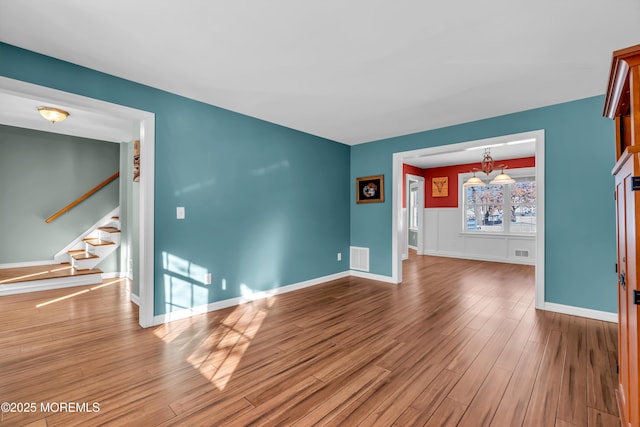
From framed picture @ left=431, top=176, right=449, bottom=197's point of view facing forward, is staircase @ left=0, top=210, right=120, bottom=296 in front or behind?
in front

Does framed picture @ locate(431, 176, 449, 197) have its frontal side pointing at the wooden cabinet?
yes

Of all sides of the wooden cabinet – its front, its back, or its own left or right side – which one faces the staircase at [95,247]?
front

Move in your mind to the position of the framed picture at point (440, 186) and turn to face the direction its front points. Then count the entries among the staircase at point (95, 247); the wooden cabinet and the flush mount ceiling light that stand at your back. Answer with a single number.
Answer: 0

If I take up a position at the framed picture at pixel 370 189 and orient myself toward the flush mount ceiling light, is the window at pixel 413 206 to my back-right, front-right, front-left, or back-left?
back-right

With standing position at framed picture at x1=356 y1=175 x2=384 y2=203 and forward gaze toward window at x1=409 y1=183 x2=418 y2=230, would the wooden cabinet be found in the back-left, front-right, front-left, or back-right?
back-right

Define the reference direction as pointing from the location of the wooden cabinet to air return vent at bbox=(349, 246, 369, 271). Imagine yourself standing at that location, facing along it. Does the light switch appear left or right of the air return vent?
left

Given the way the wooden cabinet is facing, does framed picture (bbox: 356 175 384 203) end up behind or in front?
in front

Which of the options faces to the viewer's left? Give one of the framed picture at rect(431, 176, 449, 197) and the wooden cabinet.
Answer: the wooden cabinet

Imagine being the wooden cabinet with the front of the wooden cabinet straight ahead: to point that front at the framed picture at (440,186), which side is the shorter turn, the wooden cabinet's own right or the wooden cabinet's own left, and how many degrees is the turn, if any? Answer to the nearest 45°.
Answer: approximately 45° to the wooden cabinet's own right

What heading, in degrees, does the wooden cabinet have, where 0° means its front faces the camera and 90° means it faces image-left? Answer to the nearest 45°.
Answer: approximately 90°

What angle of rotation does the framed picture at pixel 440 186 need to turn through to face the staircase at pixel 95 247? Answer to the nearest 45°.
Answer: approximately 45° to its right

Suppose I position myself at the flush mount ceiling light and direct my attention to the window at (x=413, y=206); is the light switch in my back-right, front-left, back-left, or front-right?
front-right

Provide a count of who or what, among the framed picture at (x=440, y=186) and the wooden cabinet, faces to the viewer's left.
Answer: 1

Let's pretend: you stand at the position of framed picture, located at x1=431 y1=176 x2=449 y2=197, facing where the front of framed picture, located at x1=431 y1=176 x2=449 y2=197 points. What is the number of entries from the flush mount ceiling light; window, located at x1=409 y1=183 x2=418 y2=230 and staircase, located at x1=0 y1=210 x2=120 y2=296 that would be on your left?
0

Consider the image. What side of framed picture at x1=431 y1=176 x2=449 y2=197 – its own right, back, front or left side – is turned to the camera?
front

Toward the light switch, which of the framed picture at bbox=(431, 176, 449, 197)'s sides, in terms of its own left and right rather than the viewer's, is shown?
front

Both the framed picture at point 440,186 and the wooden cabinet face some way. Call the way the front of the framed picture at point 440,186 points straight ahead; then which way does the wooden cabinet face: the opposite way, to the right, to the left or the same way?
to the right
